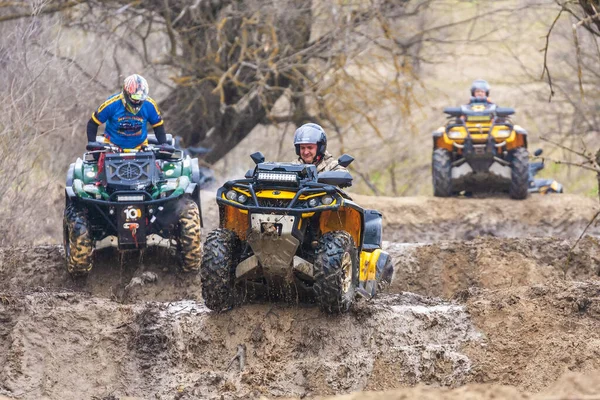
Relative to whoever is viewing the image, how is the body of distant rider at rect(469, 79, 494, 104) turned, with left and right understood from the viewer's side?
facing the viewer

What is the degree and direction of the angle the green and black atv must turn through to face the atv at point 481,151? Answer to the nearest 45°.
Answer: approximately 135° to its left

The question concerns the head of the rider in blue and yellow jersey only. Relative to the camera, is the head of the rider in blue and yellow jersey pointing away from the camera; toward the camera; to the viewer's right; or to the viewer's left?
toward the camera

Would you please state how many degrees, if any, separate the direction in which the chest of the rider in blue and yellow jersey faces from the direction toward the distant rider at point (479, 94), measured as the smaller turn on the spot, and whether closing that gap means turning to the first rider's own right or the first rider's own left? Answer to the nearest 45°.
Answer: approximately 135° to the first rider's own left

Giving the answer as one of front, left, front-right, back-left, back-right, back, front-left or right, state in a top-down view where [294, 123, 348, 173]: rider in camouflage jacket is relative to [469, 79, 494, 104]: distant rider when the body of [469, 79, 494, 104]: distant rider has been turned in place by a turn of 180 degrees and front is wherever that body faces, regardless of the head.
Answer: back

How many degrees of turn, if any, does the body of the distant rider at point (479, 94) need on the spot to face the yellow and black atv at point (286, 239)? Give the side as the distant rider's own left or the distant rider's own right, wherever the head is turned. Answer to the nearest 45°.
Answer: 0° — they already face it

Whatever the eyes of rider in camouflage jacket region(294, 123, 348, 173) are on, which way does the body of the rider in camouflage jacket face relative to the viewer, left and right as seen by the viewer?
facing the viewer and to the left of the viewer

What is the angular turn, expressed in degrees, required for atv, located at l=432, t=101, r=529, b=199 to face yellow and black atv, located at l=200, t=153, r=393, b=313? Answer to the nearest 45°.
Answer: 0° — it already faces it

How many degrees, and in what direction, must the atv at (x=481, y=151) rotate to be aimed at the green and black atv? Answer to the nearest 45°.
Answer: approximately 45° to its right

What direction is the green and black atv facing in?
toward the camera

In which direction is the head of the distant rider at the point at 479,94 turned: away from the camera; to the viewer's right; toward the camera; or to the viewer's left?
toward the camera

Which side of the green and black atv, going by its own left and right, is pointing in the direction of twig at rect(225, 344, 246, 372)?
front
